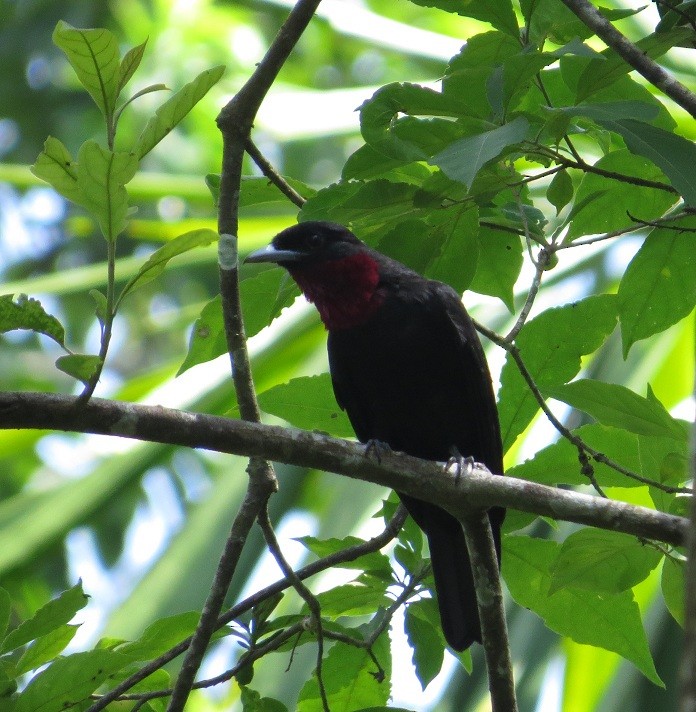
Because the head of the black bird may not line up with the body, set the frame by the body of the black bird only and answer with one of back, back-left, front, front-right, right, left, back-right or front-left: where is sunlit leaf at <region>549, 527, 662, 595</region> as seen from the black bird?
back-left

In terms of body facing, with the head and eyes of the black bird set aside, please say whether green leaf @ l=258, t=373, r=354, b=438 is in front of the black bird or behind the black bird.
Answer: in front

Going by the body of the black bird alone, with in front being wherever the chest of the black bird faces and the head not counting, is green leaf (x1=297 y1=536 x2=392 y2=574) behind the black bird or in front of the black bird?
in front

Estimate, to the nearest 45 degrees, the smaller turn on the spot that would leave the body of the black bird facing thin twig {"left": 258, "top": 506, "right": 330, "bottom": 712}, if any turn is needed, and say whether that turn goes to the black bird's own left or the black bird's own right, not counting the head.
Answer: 0° — it already faces it

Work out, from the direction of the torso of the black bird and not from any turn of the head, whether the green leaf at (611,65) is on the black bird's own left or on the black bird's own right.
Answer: on the black bird's own left

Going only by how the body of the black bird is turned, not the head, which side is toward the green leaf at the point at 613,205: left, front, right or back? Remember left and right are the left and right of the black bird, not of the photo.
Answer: back

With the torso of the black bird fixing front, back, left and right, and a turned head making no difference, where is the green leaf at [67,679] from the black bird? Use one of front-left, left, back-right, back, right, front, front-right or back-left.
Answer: front

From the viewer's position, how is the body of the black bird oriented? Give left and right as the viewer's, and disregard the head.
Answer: facing the viewer and to the left of the viewer
